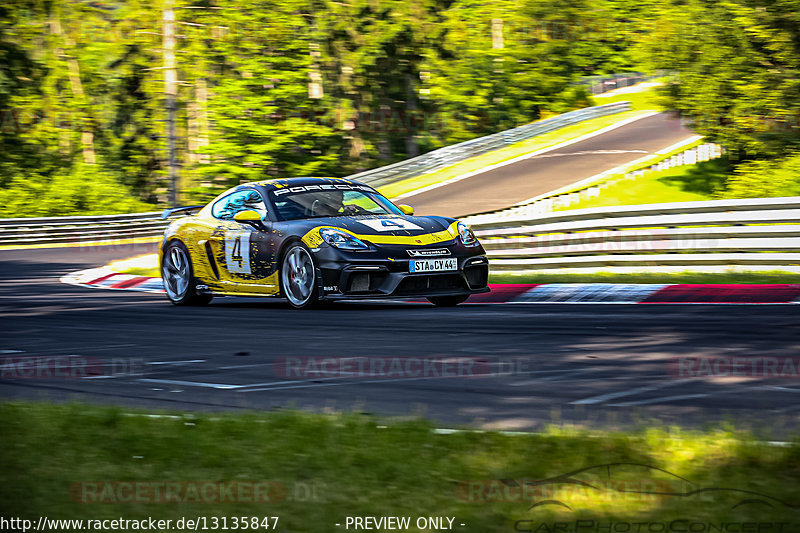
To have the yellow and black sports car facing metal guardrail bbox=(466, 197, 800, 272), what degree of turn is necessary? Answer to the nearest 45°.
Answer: approximately 45° to its left

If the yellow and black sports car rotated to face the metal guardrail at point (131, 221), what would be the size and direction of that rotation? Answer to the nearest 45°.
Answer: approximately 135° to its left

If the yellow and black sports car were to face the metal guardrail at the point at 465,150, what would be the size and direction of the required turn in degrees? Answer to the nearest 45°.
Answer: approximately 135° to its left

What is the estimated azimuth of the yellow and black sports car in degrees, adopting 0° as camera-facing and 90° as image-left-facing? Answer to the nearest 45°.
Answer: approximately 315°
